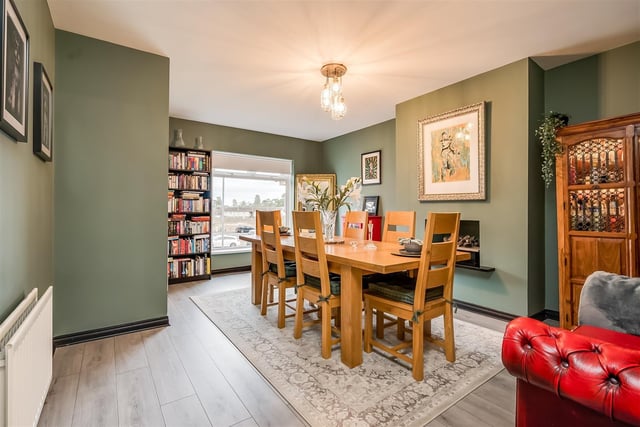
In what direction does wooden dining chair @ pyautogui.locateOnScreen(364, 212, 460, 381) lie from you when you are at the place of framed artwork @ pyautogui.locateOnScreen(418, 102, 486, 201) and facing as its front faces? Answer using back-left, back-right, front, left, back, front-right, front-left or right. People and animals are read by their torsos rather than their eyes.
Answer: front-left

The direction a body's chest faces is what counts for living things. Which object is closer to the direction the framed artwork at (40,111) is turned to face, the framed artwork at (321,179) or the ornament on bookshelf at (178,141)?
the framed artwork

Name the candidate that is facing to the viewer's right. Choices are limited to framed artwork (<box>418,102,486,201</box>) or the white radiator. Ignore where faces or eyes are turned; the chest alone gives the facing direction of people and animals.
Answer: the white radiator

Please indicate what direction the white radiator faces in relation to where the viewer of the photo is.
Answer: facing to the right of the viewer

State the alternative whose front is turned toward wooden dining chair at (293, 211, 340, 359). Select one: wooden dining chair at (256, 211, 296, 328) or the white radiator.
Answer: the white radiator

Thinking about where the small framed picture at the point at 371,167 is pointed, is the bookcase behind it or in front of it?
in front

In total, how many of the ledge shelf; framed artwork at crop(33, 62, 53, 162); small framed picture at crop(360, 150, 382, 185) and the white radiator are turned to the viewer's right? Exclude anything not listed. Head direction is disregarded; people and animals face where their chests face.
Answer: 2

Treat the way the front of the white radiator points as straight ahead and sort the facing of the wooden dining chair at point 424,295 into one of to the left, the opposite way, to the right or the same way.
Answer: to the left

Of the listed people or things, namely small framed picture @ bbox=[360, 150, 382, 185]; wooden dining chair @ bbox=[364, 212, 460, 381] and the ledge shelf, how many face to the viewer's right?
0

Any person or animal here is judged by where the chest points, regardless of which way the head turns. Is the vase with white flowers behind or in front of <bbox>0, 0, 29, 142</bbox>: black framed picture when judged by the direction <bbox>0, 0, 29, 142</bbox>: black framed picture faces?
in front

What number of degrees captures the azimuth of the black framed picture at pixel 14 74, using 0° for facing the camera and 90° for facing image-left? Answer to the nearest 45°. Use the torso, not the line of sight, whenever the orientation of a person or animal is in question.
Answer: approximately 270°

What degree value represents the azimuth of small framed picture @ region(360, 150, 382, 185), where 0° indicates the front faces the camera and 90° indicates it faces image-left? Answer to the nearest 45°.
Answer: approximately 45°

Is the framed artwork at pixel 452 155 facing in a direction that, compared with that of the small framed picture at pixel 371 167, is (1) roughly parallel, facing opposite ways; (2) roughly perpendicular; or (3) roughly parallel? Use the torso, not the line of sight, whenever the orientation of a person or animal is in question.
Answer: roughly parallel

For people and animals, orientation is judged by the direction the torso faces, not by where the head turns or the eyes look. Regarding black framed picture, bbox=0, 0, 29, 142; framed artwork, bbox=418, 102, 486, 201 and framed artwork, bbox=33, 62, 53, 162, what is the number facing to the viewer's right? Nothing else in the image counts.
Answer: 2

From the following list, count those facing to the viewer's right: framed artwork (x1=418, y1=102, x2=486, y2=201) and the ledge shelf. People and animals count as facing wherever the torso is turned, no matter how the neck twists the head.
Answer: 0

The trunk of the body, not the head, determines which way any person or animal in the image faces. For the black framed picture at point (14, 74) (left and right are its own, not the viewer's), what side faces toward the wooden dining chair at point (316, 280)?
front

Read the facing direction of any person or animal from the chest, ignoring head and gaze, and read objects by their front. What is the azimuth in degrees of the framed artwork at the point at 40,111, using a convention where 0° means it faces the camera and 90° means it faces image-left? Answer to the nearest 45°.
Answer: approximately 270°
